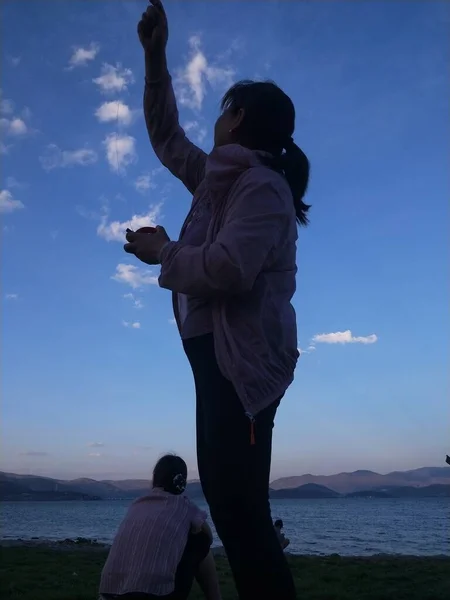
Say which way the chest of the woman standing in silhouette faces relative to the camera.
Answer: to the viewer's left

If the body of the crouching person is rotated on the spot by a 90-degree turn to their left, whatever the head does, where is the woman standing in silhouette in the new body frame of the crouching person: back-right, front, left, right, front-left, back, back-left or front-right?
back-left

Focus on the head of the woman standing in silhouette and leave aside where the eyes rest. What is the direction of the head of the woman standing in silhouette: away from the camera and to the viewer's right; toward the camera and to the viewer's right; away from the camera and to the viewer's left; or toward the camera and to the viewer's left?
away from the camera and to the viewer's left

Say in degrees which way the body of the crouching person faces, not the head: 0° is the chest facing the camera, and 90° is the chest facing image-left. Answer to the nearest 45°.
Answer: approximately 225°
